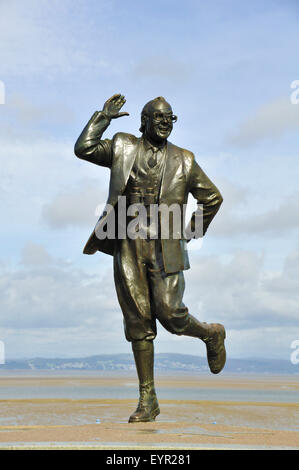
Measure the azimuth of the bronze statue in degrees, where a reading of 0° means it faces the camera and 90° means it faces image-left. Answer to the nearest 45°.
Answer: approximately 0°
